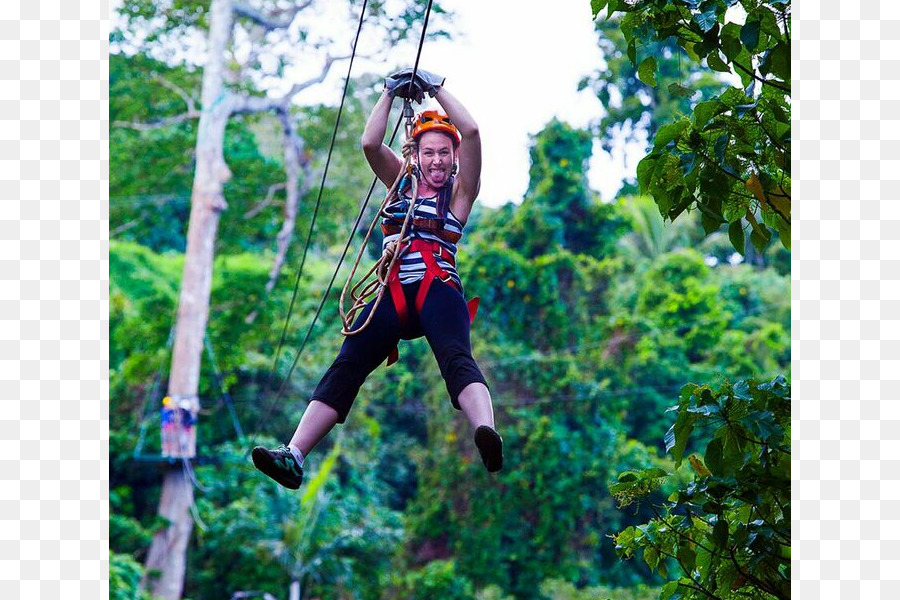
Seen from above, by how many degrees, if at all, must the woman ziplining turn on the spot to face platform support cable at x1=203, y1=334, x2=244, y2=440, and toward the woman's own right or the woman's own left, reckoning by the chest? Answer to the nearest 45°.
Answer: approximately 180°

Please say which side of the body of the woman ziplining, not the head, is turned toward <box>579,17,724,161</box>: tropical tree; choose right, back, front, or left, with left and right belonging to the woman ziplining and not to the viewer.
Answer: back

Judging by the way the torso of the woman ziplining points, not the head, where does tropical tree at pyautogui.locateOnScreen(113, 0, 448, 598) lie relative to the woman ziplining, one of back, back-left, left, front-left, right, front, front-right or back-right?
back

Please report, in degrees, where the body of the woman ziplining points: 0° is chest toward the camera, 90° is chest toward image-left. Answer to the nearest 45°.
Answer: approximately 0°

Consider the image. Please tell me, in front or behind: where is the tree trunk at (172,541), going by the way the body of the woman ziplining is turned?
behind
